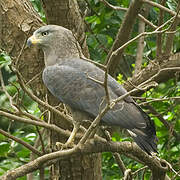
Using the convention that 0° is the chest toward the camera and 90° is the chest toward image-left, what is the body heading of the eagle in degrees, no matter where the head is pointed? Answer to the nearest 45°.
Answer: approximately 90°

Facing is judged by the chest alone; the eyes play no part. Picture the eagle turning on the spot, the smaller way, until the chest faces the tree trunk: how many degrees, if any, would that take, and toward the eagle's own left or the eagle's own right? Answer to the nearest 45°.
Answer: approximately 45° to the eagle's own right

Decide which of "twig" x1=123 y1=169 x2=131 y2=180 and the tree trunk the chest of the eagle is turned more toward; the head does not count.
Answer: the tree trunk
